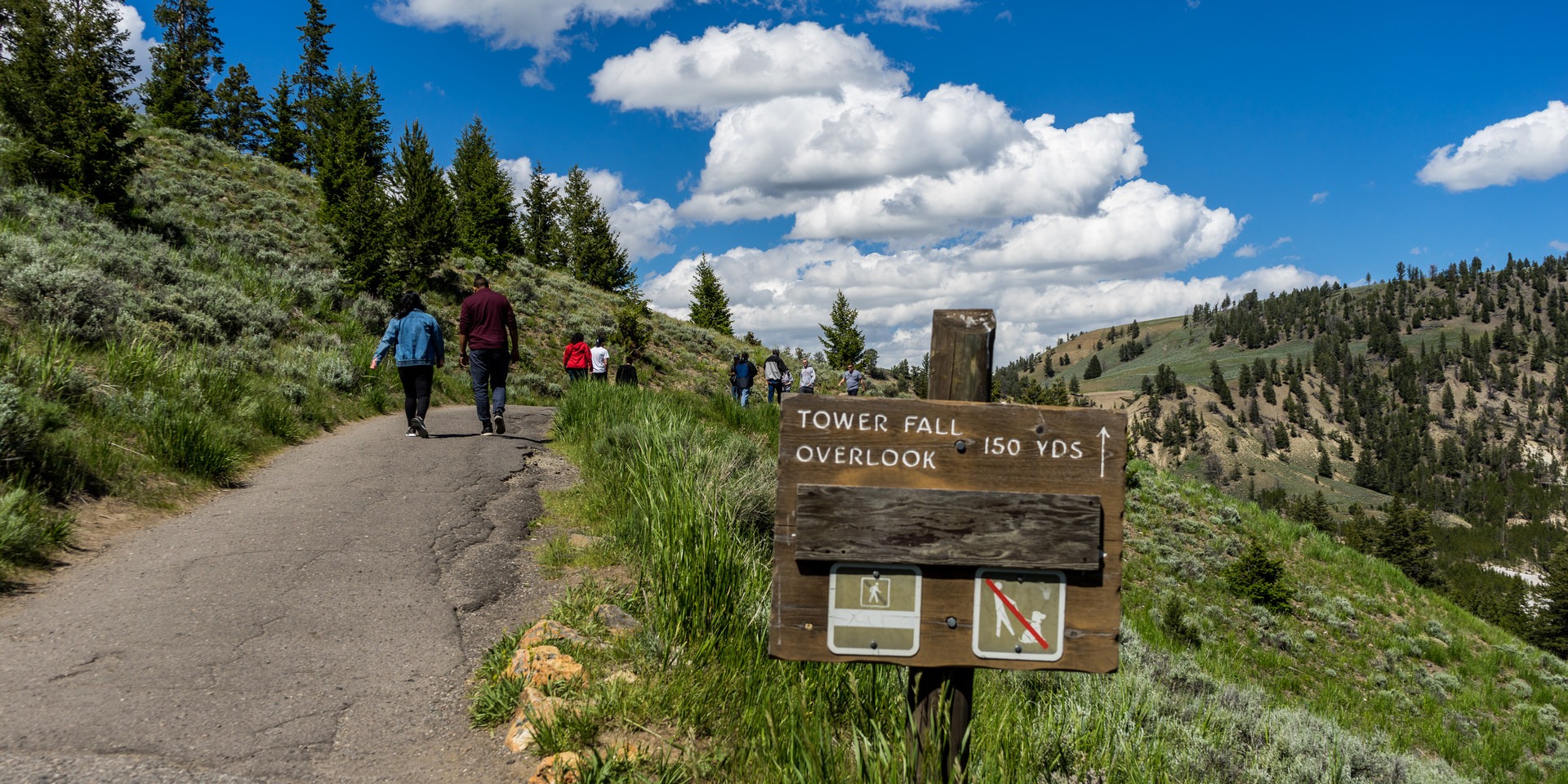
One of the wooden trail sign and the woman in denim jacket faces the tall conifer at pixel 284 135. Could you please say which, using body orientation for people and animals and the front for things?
the woman in denim jacket

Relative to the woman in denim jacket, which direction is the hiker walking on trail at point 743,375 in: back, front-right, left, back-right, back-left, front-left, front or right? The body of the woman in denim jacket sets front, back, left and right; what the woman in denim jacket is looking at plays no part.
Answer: front-right

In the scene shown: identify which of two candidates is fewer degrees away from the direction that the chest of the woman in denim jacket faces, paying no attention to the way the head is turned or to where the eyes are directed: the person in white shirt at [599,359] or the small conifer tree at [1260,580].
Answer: the person in white shirt

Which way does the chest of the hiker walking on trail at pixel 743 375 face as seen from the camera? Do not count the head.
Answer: away from the camera

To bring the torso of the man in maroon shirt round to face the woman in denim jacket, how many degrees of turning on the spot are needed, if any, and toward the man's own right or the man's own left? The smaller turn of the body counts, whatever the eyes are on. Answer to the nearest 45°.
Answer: approximately 90° to the man's own left

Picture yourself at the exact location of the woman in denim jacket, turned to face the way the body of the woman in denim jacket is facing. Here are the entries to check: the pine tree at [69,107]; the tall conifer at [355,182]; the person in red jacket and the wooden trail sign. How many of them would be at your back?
1

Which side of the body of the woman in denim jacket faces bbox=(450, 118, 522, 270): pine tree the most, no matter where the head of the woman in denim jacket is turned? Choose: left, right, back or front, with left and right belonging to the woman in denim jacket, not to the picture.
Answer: front

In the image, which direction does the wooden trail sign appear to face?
toward the camera

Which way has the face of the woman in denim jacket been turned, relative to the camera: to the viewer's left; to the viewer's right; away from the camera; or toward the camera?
away from the camera

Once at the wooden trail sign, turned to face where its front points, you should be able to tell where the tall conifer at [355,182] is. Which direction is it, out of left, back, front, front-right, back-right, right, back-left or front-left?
back-right

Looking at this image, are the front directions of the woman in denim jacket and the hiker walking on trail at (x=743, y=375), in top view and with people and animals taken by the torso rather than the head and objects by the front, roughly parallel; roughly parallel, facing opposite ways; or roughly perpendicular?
roughly parallel

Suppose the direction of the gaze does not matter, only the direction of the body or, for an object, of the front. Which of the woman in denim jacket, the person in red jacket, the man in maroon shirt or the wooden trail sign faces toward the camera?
the wooden trail sign

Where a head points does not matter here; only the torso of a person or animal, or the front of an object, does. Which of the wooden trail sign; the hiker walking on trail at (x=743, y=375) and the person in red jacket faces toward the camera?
the wooden trail sign

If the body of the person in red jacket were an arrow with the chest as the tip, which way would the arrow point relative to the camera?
away from the camera

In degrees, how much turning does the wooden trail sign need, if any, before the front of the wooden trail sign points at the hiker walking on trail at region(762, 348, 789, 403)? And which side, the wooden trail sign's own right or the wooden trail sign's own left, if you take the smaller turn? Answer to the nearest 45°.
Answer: approximately 180°

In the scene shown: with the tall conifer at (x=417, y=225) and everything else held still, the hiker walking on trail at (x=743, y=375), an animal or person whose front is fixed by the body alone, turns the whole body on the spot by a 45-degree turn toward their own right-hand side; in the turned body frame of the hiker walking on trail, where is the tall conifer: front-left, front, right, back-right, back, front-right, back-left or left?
left

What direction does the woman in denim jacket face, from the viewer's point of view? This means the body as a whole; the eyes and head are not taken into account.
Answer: away from the camera

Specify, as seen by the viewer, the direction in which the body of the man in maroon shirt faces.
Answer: away from the camera

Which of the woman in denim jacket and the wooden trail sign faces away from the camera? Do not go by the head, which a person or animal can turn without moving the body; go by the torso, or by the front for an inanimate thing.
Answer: the woman in denim jacket

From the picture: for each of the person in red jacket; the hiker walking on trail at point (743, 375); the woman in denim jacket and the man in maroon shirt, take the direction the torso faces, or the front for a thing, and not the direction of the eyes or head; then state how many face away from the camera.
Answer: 4

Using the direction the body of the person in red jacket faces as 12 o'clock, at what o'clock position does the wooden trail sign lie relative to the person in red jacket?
The wooden trail sign is roughly at 6 o'clock from the person in red jacket.
